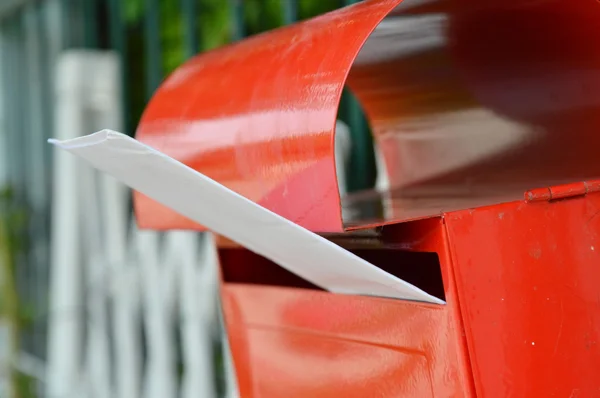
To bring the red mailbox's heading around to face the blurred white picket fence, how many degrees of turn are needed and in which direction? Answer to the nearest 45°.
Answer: approximately 90° to its right

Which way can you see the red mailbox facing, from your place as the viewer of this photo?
facing the viewer and to the left of the viewer
